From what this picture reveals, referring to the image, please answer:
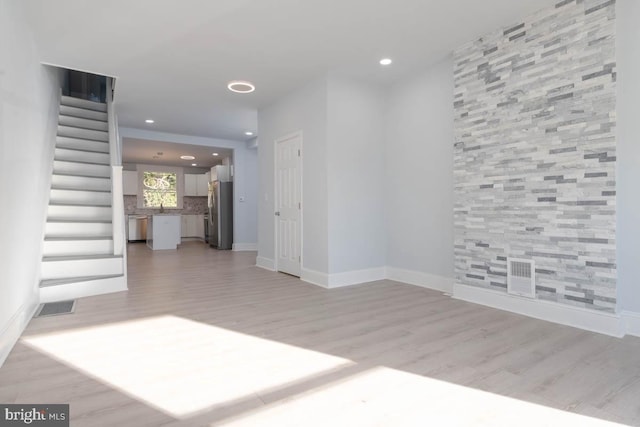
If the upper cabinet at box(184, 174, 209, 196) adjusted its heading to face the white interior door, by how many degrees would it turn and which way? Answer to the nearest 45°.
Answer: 0° — it already faces it

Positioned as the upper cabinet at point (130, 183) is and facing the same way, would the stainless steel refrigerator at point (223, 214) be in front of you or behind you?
in front

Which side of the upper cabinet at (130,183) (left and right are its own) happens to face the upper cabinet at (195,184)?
left

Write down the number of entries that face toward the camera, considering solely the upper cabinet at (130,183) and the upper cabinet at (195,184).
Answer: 2

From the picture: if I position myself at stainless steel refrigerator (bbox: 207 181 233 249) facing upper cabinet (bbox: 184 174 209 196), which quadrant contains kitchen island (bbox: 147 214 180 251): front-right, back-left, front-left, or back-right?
front-left

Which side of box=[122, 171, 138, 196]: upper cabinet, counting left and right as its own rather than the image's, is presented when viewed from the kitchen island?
front

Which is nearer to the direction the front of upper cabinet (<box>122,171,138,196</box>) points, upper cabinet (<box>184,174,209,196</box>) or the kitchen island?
the kitchen island

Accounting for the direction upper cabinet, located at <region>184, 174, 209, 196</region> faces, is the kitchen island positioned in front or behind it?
in front

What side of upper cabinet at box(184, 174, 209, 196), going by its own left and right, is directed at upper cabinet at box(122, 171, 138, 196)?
right

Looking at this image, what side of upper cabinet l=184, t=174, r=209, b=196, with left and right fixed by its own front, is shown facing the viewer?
front
